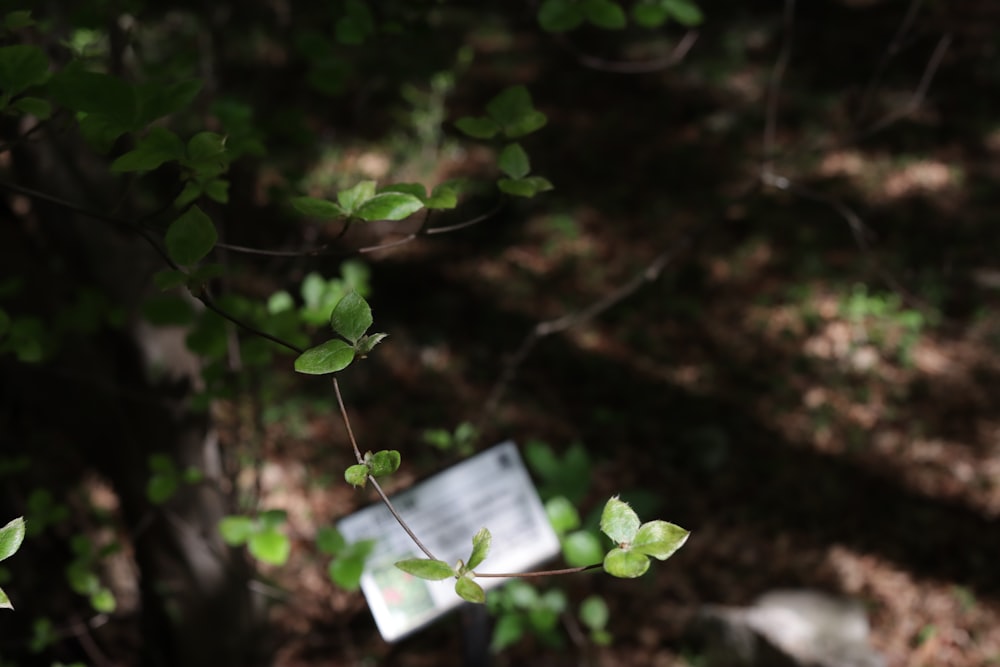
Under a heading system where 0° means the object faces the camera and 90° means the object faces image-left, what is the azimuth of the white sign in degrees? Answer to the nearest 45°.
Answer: approximately 0°
